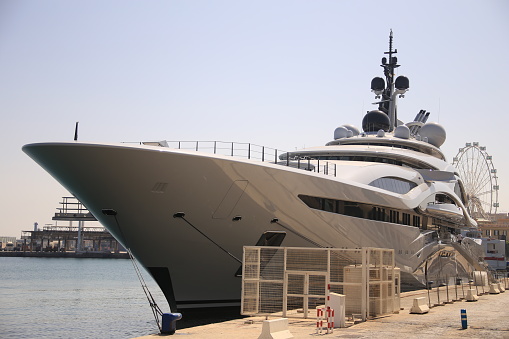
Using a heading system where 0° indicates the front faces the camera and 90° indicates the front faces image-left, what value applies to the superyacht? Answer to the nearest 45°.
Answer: approximately 45°

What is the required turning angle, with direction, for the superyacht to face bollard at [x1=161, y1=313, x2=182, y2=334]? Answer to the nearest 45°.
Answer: approximately 45° to its left

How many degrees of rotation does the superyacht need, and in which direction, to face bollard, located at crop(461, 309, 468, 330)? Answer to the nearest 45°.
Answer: approximately 90° to its left

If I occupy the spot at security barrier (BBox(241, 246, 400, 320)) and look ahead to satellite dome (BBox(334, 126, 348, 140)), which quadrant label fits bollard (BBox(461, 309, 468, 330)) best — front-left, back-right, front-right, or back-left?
back-right
